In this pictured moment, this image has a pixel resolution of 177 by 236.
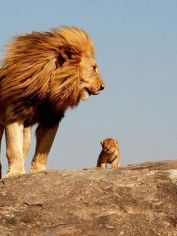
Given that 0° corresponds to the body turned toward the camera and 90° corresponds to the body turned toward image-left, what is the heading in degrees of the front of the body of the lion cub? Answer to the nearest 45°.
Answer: approximately 0°

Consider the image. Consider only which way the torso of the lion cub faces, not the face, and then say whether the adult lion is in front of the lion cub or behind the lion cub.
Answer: in front
